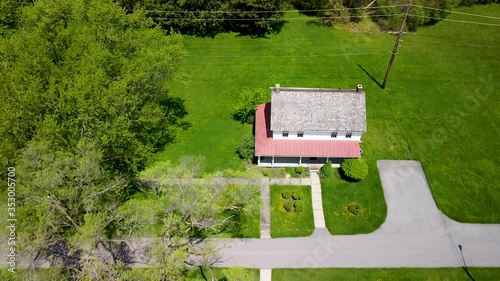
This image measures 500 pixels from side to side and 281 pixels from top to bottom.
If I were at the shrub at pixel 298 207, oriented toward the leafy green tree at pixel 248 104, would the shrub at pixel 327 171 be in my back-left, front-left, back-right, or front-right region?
front-right

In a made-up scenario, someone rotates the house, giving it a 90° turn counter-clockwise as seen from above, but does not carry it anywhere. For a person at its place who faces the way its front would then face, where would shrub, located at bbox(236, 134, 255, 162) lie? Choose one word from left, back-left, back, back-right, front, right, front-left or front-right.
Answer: back

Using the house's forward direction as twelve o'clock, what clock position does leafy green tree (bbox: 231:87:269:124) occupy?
The leafy green tree is roughly at 4 o'clock from the house.

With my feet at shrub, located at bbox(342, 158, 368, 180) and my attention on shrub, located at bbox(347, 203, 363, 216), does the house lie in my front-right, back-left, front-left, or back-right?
back-right

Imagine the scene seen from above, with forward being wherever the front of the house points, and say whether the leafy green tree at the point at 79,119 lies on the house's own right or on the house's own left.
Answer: on the house's own right

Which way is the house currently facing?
toward the camera

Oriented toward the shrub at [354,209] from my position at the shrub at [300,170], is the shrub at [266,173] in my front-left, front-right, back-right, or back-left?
back-right

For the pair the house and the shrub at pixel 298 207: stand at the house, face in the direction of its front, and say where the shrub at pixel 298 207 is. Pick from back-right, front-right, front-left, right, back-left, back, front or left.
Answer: front
